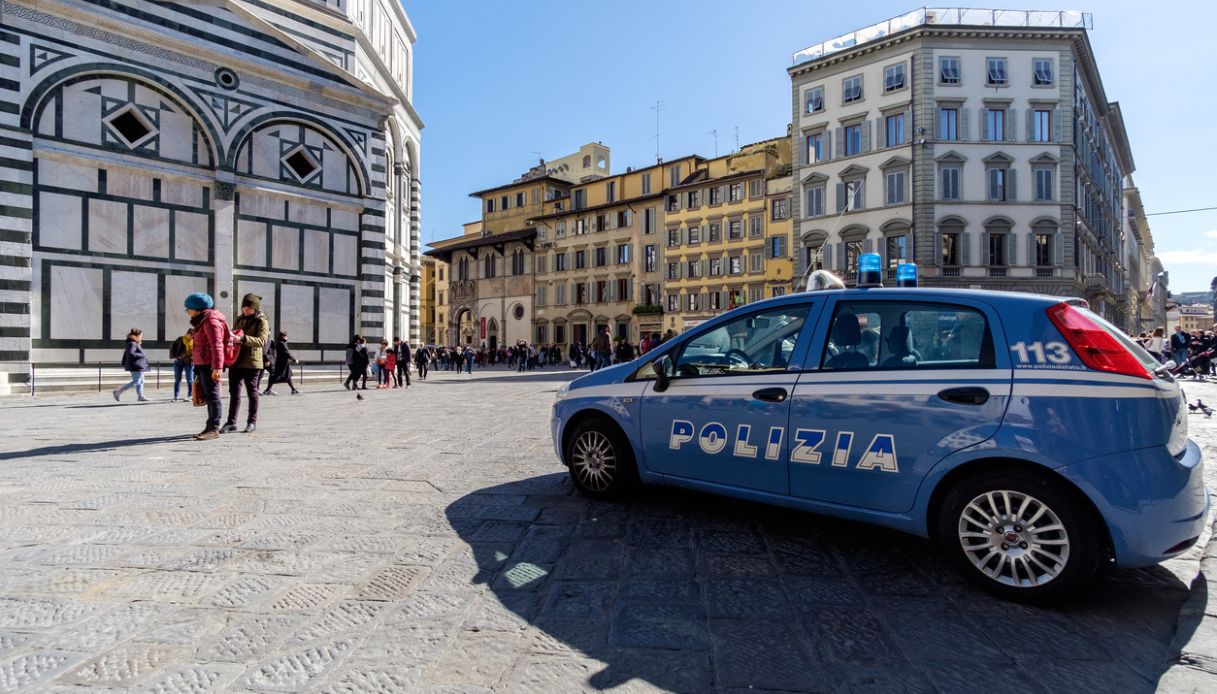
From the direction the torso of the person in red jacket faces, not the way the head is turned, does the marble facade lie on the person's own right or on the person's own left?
on the person's own right

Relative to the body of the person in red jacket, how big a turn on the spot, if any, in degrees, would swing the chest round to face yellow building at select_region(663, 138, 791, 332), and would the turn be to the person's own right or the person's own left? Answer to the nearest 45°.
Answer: approximately 135° to the person's own right

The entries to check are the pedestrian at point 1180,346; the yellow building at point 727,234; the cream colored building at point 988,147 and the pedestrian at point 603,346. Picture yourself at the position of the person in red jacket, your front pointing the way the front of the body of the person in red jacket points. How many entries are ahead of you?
0

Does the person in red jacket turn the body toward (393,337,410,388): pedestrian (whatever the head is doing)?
no

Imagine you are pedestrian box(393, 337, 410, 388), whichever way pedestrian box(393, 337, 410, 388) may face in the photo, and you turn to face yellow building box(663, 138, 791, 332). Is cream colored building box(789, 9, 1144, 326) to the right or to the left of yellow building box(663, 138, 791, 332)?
right
